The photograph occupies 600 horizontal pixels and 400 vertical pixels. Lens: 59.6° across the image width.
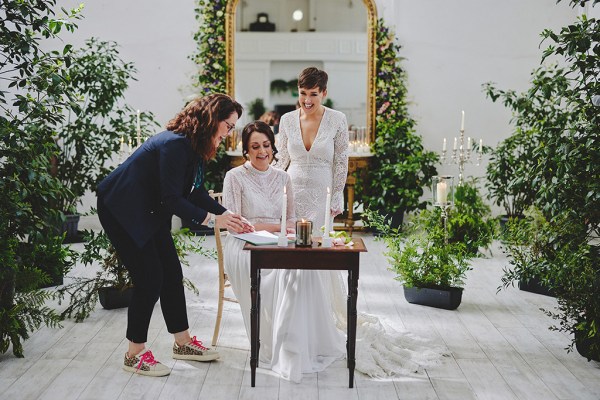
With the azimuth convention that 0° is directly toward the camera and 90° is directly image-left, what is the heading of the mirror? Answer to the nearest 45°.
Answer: approximately 0°

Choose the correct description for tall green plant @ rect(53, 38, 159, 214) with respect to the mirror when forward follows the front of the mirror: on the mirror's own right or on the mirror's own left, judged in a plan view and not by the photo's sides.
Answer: on the mirror's own right

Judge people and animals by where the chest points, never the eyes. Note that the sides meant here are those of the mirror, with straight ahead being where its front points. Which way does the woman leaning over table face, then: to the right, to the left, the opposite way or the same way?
to the left

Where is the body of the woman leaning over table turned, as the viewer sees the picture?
to the viewer's right

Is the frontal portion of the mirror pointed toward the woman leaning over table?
yes

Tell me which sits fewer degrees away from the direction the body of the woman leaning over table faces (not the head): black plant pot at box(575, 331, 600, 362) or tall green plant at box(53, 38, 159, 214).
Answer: the black plant pot

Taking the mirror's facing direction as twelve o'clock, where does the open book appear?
The open book is roughly at 12 o'clock from the mirror.

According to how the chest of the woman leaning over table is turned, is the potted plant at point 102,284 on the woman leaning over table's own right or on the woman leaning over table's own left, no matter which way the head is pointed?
on the woman leaning over table's own left

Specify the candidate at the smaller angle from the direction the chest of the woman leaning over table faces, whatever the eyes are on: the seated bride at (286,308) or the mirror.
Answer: the seated bride

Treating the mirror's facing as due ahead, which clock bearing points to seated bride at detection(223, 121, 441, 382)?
The seated bride is roughly at 12 o'clock from the mirror.

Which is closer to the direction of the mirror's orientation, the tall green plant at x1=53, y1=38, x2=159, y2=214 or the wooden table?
the wooden table

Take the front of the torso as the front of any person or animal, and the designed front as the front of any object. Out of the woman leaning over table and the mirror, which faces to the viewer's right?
the woman leaning over table

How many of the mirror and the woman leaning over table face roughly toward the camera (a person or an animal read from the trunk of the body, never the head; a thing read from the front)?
1
